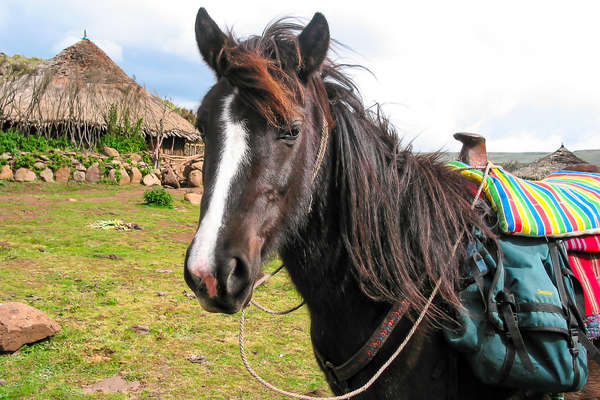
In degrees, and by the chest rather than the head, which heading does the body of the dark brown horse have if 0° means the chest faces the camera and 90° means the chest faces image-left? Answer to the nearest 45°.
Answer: approximately 45°

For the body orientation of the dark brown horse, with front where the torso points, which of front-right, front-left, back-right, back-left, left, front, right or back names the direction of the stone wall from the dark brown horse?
right

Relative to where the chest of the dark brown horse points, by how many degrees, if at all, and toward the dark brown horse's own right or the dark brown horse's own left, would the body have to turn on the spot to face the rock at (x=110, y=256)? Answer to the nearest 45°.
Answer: approximately 90° to the dark brown horse's own right

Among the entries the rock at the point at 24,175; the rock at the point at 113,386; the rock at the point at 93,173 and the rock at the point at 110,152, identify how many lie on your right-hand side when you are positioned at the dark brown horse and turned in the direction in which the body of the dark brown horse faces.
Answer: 4
